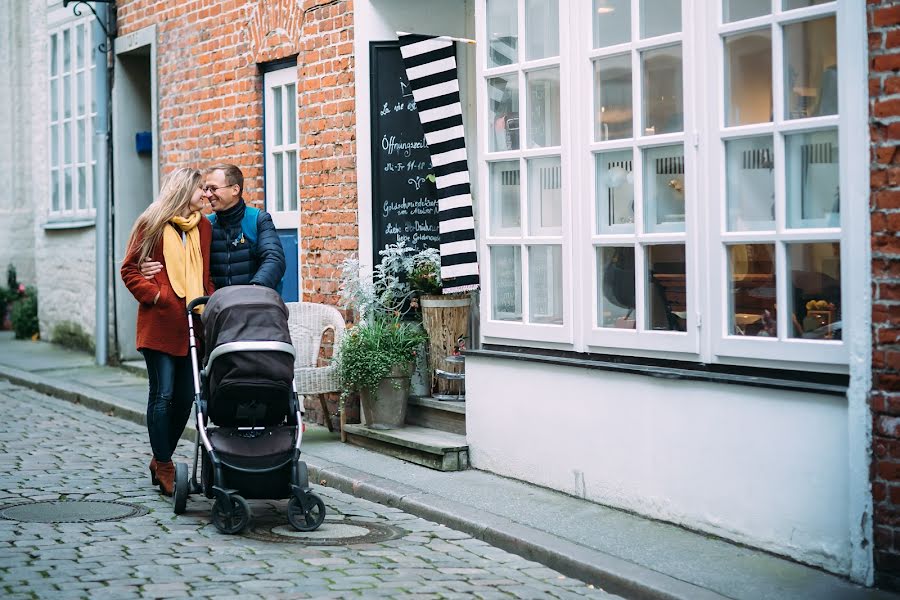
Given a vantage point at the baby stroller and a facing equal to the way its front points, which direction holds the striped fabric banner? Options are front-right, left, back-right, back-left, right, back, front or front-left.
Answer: back-left

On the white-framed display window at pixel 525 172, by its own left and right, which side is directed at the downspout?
right

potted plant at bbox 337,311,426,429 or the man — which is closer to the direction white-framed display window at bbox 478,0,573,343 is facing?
the man

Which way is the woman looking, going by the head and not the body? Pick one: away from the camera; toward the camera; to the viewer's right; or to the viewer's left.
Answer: to the viewer's right

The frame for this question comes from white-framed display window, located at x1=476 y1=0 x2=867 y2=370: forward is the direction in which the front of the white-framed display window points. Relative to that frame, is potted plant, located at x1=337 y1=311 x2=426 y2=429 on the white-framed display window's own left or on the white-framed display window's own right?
on the white-framed display window's own right

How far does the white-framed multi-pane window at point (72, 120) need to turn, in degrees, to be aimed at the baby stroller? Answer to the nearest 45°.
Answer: approximately 45° to its left
